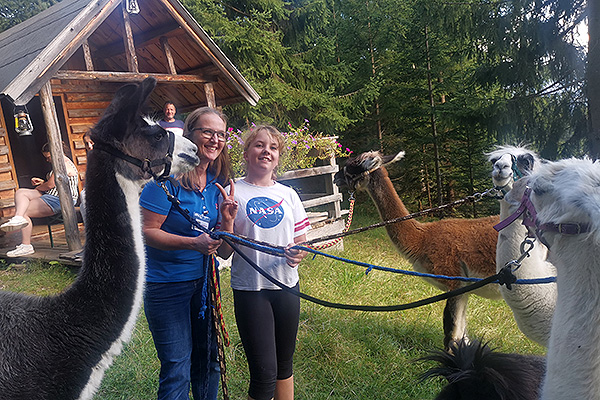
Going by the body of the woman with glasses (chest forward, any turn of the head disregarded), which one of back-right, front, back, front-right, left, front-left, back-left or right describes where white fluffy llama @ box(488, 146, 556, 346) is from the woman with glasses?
front-left

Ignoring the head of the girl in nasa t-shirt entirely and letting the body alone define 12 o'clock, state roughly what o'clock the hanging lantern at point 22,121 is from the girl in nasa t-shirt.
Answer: The hanging lantern is roughly at 5 o'clock from the girl in nasa t-shirt.

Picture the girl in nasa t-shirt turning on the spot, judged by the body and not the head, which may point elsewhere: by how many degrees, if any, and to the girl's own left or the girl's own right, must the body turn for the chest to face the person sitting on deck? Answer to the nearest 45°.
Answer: approximately 135° to the girl's own right

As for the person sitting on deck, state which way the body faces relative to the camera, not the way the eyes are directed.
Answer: to the viewer's left

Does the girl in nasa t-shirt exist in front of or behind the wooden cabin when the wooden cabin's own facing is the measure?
in front

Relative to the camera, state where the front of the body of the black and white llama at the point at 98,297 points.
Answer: to the viewer's right

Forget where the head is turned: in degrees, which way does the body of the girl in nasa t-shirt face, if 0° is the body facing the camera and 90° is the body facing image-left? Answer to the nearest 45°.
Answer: approximately 0°

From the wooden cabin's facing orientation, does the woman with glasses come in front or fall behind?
in front

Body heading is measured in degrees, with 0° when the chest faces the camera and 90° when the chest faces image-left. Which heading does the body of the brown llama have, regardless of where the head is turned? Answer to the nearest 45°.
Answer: approximately 90°
